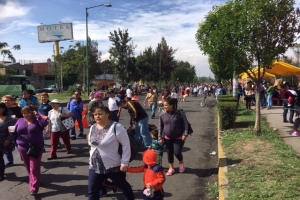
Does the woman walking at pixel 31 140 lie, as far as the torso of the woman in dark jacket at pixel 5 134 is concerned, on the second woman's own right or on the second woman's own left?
on the second woman's own left

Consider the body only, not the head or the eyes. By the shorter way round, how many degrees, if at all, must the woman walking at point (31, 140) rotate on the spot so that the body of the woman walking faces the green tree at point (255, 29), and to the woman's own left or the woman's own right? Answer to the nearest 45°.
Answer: approximately 90° to the woman's own left

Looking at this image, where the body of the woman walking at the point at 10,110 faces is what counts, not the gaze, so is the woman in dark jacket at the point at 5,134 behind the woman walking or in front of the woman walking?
in front

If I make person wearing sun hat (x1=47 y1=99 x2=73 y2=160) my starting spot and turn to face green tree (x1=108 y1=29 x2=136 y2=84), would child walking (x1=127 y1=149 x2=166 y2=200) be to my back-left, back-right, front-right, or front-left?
back-right

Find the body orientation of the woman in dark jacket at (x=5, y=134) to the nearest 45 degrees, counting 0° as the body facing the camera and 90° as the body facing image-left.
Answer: approximately 45°

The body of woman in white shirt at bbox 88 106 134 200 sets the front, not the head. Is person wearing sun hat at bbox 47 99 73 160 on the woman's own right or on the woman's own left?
on the woman's own right

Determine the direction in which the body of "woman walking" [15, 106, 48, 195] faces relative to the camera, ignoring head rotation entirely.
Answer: toward the camera

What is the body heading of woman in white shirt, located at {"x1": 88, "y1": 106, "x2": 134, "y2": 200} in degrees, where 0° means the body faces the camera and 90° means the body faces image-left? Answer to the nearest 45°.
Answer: approximately 45°

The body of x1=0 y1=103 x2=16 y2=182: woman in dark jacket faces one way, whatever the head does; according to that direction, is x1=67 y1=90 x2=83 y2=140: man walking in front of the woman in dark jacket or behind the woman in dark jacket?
behind
